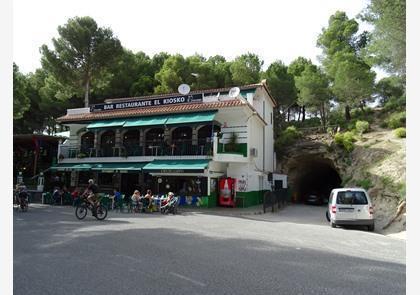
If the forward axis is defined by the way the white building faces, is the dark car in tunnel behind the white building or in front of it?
behind

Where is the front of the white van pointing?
away from the camera

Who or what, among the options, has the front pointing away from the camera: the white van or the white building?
the white van

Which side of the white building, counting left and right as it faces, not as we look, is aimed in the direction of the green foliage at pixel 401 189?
left

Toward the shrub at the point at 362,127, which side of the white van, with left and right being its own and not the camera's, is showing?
front

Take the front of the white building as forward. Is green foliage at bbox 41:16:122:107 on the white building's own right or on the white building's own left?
on the white building's own right

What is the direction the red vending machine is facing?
toward the camera
